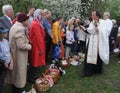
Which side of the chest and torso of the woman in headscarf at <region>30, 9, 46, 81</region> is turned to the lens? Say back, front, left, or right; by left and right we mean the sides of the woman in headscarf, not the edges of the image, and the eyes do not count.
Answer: right

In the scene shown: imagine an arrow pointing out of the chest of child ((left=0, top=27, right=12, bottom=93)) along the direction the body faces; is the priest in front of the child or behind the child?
in front

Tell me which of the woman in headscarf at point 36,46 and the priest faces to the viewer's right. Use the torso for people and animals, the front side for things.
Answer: the woman in headscarf

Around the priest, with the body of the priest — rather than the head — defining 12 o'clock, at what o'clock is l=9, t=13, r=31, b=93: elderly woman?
The elderly woman is roughly at 12 o'clock from the priest.

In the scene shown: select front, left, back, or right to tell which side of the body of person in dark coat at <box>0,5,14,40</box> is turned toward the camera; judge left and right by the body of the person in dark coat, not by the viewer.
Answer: right

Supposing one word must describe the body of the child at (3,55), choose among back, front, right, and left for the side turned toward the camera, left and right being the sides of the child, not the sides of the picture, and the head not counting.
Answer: right

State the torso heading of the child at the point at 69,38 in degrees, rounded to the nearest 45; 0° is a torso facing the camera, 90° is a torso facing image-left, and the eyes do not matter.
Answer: approximately 315°

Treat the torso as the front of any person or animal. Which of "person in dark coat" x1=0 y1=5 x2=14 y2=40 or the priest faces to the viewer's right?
the person in dark coat

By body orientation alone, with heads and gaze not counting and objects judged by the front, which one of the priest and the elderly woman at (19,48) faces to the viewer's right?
the elderly woman

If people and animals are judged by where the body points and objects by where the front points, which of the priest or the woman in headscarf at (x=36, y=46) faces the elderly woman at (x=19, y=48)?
the priest

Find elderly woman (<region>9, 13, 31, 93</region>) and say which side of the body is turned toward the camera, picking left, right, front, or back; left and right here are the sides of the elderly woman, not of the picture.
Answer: right

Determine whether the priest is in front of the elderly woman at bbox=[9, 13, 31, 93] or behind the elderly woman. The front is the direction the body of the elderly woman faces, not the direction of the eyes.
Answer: in front

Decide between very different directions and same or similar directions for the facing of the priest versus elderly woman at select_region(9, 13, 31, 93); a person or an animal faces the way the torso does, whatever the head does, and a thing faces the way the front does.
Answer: very different directions
